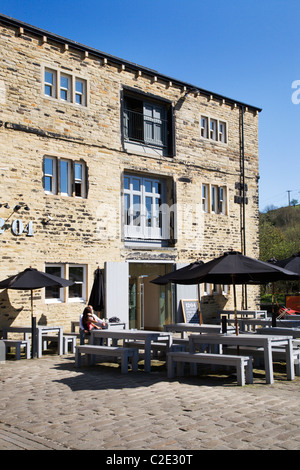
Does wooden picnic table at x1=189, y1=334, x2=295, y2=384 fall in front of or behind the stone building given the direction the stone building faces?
in front

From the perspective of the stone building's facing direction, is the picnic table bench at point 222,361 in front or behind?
in front

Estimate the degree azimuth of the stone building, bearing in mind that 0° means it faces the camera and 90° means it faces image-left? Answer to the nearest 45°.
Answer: approximately 315°

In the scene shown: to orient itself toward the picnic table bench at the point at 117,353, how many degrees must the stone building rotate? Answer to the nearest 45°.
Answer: approximately 45° to its right

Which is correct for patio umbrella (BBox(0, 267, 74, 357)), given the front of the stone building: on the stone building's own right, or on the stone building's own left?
on the stone building's own right
